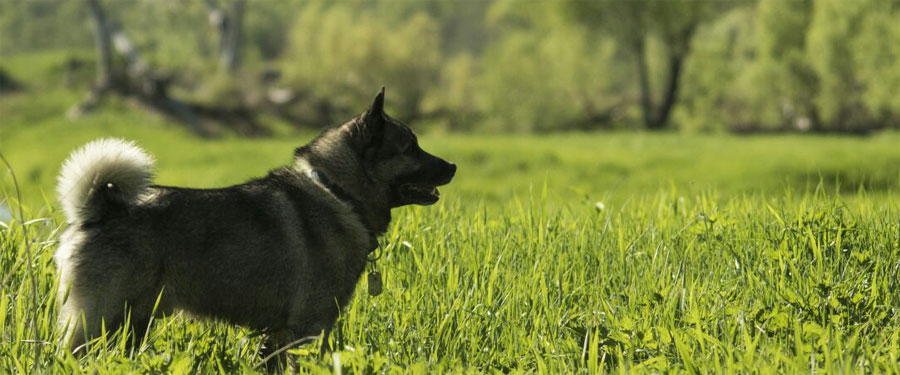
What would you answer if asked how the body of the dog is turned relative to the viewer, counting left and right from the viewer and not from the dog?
facing to the right of the viewer

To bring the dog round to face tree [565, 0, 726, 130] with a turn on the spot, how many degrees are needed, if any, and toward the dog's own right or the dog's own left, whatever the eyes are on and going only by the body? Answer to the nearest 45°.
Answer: approximately 45° to the dog's own left
